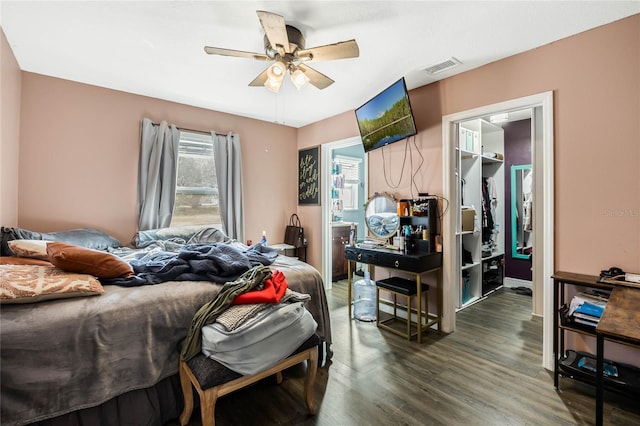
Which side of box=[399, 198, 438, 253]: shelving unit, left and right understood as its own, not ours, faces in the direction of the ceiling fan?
front

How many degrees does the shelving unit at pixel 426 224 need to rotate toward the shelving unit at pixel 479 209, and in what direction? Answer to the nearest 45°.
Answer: approximately 180°

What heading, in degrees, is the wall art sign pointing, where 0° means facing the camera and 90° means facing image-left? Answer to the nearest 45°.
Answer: approximately 45°

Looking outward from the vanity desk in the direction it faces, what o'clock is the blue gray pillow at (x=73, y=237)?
The blue gray pillow is roughly at 1 o'clock from the vanity desk.

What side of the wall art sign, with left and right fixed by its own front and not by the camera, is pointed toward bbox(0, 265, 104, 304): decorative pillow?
front

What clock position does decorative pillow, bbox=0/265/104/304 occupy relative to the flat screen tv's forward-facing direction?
The decorative pillow is roughly at 12 o'clock from the flat screen tv.

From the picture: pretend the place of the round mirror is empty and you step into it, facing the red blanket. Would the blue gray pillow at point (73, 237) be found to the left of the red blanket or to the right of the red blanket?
right

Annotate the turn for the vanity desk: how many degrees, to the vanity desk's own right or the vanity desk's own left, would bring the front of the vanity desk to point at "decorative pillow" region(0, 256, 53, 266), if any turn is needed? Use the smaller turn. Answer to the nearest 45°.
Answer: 0° — it already faces it

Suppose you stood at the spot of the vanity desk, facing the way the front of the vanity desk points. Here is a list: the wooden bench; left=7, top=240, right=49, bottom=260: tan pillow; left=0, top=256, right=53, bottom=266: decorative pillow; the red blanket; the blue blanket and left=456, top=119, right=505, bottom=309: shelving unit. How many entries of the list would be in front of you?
5

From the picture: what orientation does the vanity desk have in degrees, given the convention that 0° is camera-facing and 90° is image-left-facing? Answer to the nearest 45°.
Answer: approximately 45°

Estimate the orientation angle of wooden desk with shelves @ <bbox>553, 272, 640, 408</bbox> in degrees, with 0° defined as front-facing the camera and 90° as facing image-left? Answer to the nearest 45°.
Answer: approximately 45°
